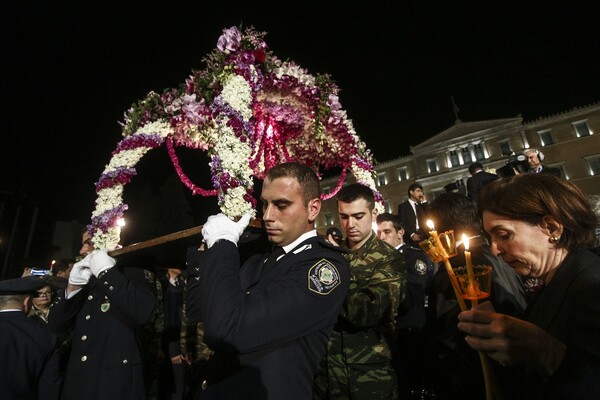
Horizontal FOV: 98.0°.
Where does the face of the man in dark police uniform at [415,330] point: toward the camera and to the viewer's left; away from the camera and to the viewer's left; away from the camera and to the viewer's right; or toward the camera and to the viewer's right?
toward the camera and to the viewer's left

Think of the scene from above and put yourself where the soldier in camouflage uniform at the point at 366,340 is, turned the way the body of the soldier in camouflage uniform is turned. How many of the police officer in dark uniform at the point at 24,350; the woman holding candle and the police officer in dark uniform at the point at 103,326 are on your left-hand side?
1

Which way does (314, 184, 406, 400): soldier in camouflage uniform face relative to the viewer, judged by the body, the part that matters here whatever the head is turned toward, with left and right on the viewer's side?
facing the viewer and to the left of the viewer

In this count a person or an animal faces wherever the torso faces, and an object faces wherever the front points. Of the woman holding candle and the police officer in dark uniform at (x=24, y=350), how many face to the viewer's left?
1

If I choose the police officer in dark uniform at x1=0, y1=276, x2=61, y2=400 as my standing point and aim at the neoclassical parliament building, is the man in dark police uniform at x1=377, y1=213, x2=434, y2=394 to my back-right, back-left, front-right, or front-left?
front-right

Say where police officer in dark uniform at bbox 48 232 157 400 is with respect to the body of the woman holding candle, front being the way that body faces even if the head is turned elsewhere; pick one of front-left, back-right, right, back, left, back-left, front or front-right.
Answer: front

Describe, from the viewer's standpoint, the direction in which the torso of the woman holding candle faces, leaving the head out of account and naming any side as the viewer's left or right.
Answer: facing to the left of the viewer

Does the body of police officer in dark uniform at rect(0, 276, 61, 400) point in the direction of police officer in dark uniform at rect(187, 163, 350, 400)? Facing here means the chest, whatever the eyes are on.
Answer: no

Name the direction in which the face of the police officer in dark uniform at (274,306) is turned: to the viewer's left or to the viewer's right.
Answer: to the viewer's left

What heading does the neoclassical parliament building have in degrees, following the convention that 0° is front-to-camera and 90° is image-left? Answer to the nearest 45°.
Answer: approximately 45°

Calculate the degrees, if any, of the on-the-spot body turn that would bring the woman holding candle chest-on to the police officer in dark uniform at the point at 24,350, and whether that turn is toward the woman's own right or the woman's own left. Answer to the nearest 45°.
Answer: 0° — they already face them

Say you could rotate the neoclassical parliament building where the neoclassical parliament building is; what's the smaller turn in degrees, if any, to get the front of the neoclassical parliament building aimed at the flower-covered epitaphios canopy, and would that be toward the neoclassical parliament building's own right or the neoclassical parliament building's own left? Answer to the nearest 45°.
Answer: approximately 45° to the neoclassical parliament building's own left

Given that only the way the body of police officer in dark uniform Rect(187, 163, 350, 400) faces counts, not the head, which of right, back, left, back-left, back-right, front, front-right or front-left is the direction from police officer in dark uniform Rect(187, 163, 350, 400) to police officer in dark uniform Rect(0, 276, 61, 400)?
right
